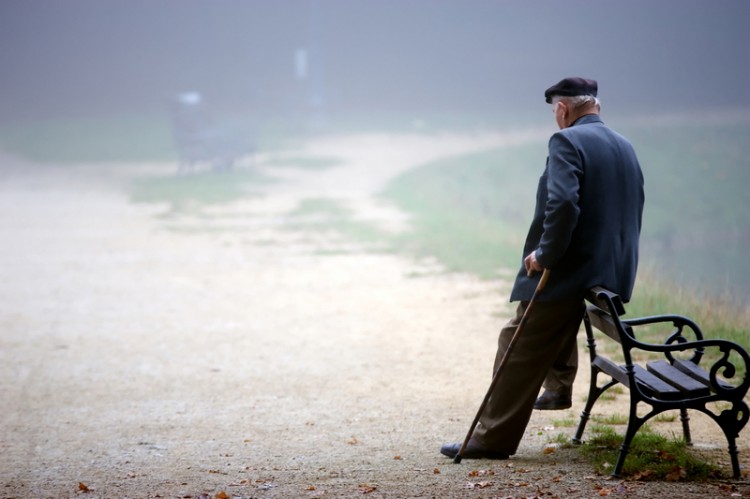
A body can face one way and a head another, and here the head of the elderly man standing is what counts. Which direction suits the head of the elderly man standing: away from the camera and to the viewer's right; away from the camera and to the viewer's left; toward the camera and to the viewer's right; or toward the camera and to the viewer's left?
away from the camera and to the viewer's left

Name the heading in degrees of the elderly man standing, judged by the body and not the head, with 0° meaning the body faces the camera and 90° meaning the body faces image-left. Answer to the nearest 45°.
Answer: approximately 135°
